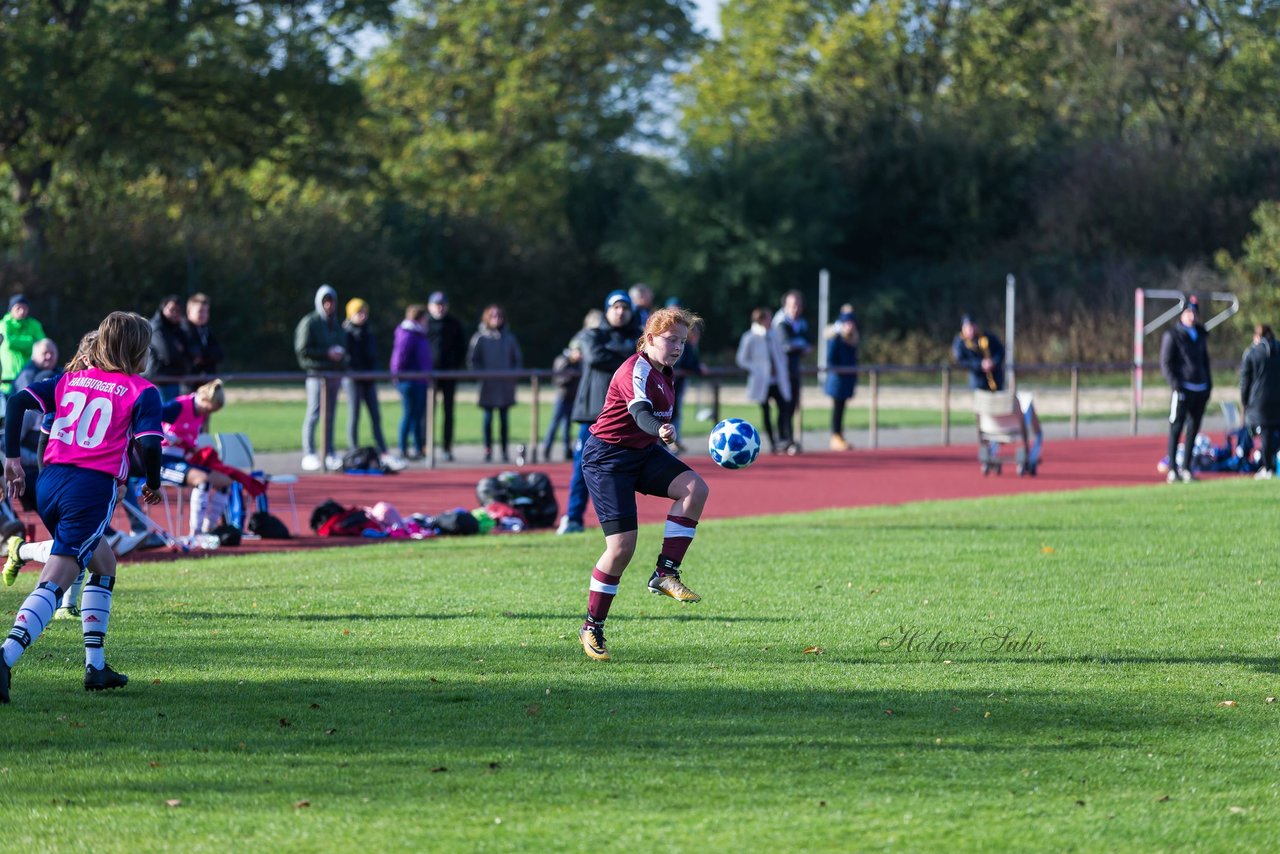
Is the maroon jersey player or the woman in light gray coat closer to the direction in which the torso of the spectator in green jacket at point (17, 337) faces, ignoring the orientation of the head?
the maroon jersey player

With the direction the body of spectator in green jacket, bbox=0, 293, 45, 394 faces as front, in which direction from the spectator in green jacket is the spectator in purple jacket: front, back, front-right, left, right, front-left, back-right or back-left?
back-left

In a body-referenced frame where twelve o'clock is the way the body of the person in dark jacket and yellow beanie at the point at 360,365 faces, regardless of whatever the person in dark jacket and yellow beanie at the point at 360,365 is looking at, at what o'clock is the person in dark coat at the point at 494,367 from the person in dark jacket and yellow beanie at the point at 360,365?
the person in dark coat at the point at 494,367 is roughly at 10 o'clock from the person in dark jacket and yellow beanie at the point at 360,365.

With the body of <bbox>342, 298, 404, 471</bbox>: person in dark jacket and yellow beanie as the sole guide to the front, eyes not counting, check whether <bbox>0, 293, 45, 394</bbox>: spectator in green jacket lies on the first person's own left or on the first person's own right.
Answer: on the first person's own right

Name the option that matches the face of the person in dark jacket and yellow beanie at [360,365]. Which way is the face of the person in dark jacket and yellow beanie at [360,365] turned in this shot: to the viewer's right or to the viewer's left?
to the viewer's right

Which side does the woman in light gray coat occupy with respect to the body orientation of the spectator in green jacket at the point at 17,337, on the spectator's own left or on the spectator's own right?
on the spectator's own left

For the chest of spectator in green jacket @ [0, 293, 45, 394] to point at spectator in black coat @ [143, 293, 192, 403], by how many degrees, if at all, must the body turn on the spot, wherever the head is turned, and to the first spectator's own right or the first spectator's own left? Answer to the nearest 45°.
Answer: approximately 135° to the first spectator's own left

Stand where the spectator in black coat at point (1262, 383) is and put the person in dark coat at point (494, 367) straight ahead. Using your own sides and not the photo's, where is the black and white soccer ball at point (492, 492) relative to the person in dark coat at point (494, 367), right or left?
left

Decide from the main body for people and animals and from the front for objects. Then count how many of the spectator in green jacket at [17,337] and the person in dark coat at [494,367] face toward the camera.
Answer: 2
